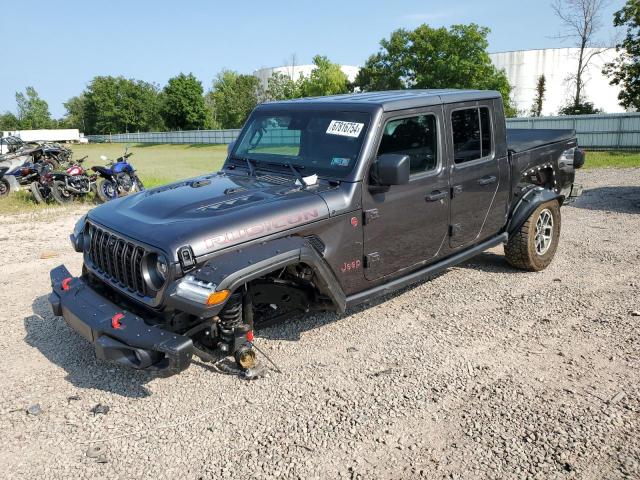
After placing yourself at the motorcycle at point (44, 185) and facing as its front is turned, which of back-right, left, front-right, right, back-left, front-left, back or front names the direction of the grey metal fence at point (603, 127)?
back-left

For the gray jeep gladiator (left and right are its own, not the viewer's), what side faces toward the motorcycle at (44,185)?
right

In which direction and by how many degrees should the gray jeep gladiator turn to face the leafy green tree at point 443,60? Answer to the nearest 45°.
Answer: approximately 135° to its right

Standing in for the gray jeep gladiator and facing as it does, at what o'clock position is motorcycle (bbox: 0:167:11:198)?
The motorcycle is roughly at 3 o'clock from the gray jeep gladiator.

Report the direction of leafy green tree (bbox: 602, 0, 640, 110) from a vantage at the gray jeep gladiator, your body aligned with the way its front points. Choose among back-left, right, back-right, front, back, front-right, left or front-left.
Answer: back

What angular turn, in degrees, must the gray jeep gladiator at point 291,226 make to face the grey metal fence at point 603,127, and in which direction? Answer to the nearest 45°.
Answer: approximately 180°

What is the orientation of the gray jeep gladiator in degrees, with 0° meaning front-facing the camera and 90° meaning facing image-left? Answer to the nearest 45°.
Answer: approximately 45°
